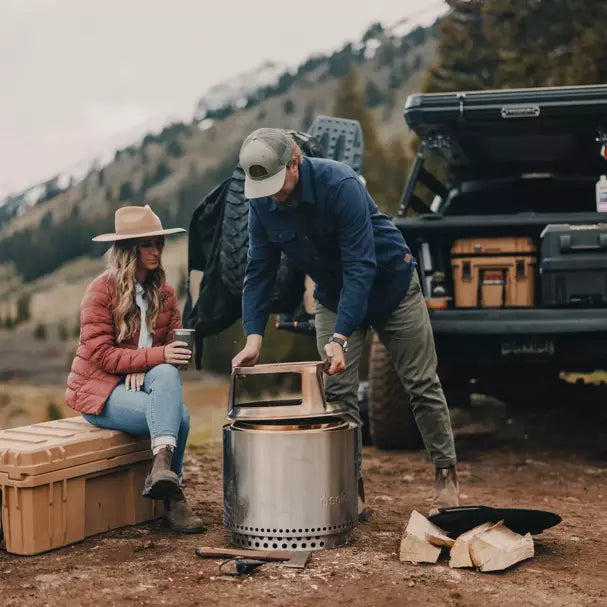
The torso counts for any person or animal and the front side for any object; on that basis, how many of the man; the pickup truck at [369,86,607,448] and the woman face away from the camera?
1

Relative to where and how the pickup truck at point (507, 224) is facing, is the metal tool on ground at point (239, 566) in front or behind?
behind

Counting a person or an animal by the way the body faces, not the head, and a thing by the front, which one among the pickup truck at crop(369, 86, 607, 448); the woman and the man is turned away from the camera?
the pickup truck

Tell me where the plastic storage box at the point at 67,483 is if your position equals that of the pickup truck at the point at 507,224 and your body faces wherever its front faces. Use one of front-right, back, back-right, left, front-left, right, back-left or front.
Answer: back-left

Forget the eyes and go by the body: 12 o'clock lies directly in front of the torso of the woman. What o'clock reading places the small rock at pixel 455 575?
The small rock is roughly at 12 o'clock from the woman.

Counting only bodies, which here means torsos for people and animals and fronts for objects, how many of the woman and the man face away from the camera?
0

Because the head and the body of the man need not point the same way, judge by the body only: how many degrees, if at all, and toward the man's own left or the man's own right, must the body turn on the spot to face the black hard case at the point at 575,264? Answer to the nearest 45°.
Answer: approximately 180°

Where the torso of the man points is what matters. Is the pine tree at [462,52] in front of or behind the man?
behind

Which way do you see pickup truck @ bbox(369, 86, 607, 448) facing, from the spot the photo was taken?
facing away from the viewer

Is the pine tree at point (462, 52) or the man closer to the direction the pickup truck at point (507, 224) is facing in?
the pine tree

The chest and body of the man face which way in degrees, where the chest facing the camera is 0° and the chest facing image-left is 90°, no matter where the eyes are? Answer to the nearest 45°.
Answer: approximately 45°

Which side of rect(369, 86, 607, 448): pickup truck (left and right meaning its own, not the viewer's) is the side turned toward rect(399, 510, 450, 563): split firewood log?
back

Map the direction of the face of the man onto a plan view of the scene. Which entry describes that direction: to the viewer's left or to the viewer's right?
to the viewer's left

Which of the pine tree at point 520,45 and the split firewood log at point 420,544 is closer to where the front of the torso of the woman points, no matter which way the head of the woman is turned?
the split firewood log

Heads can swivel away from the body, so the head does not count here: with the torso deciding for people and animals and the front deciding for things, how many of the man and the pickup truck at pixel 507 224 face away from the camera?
1
